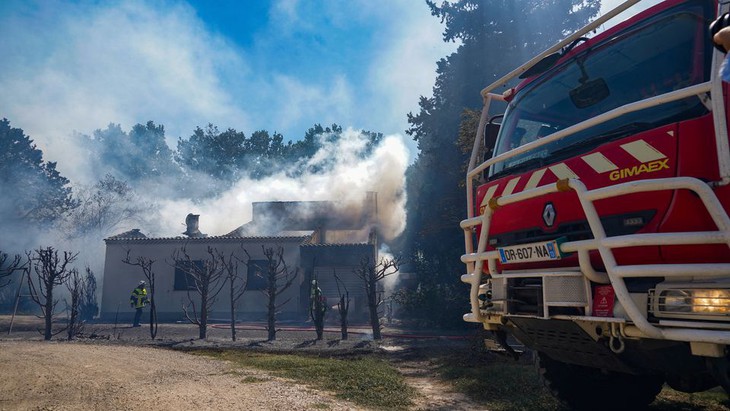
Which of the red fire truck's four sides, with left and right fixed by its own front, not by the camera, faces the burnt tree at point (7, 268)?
right

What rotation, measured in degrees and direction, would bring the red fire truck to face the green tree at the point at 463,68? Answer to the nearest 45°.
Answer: approximately 135° to its right

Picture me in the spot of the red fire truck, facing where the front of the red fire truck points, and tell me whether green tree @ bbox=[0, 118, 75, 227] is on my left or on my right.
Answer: on my right

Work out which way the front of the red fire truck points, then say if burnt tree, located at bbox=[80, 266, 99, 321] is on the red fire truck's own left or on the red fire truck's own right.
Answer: on the red fire truck's own right

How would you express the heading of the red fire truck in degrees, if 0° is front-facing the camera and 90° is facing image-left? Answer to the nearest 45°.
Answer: approximately 45°

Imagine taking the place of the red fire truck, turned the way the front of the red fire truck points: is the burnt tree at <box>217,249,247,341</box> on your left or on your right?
on your right

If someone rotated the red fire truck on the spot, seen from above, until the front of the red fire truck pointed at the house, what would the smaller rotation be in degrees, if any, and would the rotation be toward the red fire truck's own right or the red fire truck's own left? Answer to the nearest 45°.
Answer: approximately 90° to the red fire truck's own right
